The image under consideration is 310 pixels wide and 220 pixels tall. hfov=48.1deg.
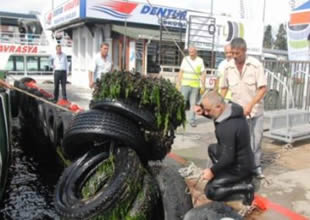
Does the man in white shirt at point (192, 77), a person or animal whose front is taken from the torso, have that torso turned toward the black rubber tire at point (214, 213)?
yes

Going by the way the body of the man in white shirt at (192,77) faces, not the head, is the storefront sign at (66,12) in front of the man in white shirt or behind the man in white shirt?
behind

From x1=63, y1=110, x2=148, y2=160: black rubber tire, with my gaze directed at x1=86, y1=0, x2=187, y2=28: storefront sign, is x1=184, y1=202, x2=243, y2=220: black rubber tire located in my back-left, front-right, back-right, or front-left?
back-right

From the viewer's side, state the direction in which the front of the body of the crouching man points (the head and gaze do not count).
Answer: to the viewer's left

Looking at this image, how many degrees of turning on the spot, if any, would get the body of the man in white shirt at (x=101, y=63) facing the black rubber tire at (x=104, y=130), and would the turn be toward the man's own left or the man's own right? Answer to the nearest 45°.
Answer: approximately 45° to the man's own right

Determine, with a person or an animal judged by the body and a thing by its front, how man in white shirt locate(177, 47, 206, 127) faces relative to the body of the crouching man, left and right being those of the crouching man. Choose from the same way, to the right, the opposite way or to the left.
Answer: to the left

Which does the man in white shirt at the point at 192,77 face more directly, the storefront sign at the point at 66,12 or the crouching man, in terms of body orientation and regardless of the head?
the crouching man

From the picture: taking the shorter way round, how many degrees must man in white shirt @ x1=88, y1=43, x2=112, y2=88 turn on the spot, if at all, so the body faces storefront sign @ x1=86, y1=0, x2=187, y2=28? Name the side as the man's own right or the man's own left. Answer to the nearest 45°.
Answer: approximately 135° to the man's own left

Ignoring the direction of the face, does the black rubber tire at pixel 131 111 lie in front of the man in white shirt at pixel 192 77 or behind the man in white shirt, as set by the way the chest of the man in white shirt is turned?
in front

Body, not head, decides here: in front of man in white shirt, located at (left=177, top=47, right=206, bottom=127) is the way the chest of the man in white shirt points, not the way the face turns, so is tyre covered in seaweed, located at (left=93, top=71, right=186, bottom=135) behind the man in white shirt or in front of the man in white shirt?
in front
